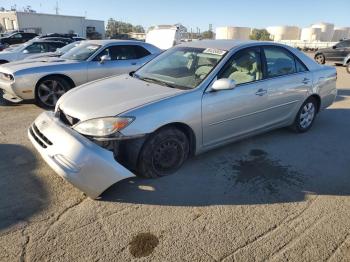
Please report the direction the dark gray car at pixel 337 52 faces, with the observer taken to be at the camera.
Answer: facing to the left of the viewer

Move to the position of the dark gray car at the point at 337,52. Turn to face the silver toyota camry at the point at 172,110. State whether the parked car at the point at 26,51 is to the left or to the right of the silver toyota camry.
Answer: right

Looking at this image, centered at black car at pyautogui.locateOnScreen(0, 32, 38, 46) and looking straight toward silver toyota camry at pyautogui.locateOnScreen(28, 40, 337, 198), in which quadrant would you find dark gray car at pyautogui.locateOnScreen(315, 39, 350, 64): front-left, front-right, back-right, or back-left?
front-left

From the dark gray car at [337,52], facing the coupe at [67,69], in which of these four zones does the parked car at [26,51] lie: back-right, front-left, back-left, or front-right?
front-right

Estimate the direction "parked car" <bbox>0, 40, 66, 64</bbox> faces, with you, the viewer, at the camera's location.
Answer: facing the viewer and to the left of the viewer

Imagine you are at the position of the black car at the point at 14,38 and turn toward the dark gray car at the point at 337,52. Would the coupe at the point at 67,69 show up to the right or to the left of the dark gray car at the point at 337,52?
right

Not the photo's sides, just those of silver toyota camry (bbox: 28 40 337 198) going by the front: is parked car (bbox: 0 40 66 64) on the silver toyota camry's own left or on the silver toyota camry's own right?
on the silver toyota camry's own right

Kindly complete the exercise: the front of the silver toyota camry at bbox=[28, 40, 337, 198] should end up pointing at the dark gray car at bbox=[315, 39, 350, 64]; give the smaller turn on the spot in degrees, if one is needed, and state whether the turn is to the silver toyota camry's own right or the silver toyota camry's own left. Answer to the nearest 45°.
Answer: approximately 180°
